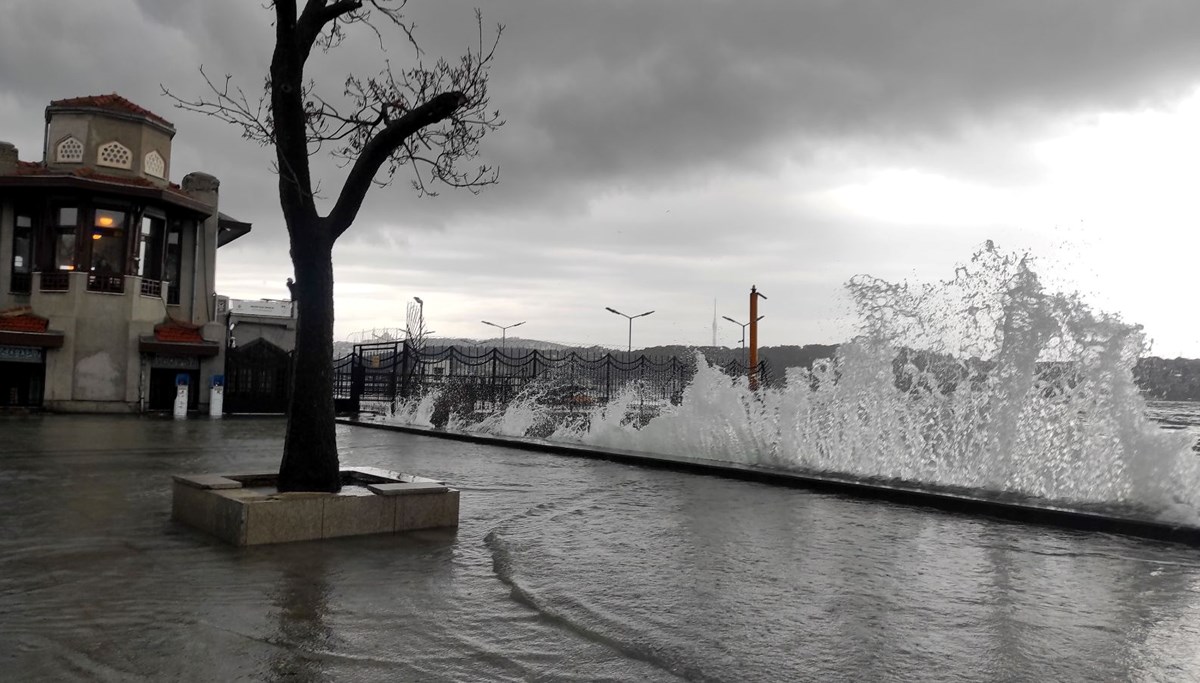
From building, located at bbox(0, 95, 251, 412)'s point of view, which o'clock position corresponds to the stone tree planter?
The stone tree planter is roughly at 12 o'clock from the building.

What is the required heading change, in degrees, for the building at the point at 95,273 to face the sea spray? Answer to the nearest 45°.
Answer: approximately 45° to its left

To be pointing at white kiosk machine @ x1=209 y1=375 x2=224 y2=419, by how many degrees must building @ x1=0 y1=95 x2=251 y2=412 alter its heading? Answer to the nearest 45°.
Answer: approximately 45° to its left

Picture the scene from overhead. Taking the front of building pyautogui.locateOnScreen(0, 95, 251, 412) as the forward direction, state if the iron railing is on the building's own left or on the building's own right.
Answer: on the building's own left

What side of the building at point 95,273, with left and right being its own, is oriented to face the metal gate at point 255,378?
left

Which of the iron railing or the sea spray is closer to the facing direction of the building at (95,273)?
the sea spray

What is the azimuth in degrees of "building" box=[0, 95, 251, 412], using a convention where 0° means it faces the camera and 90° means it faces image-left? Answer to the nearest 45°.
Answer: approximately 0°
